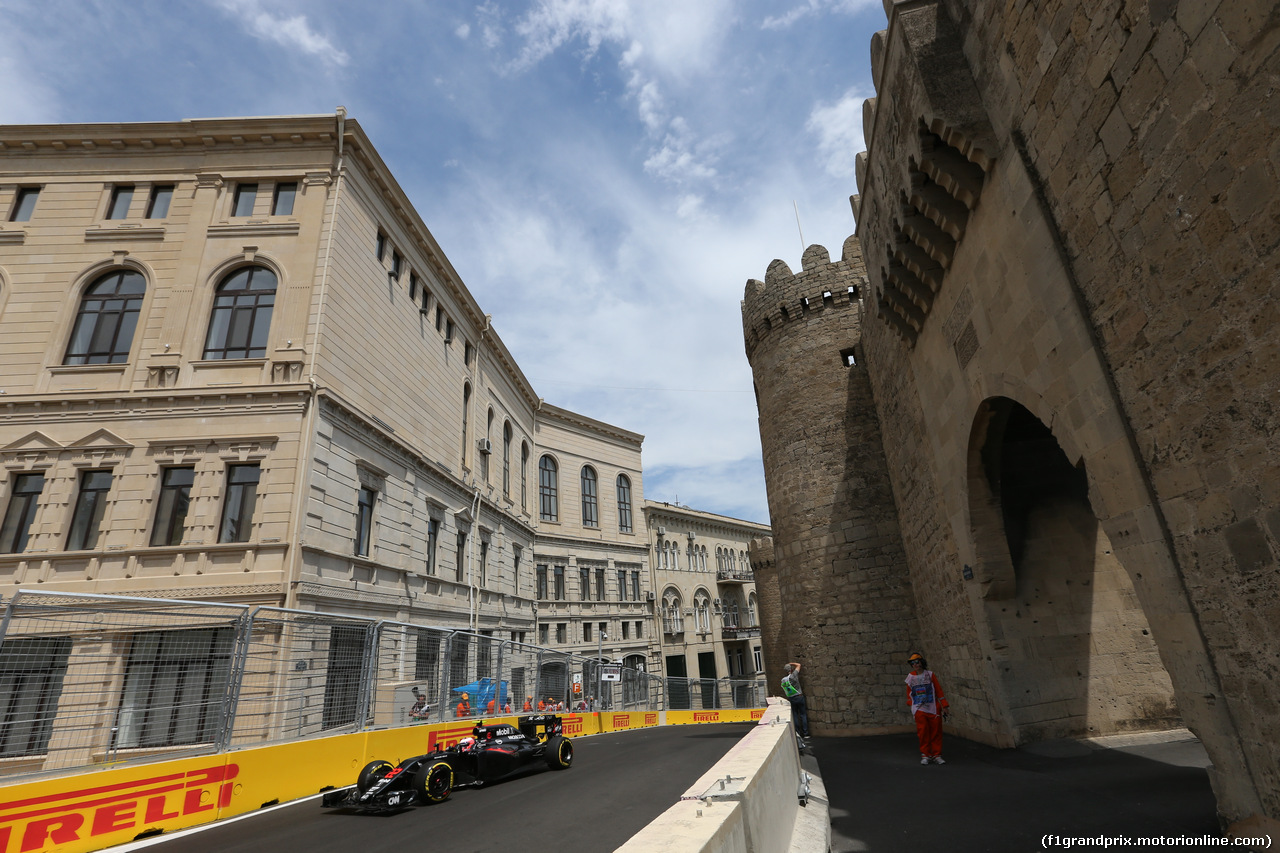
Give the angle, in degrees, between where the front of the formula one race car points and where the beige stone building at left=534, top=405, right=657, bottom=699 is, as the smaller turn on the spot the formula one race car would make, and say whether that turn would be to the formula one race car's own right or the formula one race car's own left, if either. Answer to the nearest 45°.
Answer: approximately 135° to the formula one race car's own right

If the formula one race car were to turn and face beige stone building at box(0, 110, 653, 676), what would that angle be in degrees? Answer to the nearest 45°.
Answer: approximately 90° to its right

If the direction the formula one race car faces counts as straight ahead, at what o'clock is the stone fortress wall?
The stone fortress wall is roughly at 9 o'clock from the formula one race car.

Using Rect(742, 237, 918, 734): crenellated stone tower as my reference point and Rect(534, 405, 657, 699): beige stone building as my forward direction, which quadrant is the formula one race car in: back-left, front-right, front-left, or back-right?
back-left

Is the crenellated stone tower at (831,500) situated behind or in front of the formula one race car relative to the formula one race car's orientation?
behind

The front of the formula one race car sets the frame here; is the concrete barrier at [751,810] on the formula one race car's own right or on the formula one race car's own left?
on the formula one race car's own left

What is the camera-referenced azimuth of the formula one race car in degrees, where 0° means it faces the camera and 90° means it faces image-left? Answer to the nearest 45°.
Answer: approximately 45°
